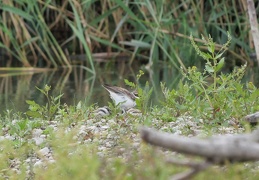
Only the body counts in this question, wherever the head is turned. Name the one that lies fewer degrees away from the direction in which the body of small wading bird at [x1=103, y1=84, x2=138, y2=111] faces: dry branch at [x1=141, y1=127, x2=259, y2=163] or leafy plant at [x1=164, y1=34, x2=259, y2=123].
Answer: the leafy plant

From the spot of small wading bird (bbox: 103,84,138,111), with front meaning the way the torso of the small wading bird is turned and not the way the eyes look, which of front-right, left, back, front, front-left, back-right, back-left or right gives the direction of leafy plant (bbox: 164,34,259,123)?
front-right

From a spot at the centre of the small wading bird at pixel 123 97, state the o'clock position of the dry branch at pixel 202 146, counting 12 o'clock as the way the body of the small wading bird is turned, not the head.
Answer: The dry branch is roughly at 3 o'clock from the small wading bird.

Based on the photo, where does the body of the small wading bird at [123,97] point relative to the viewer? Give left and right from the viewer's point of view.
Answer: facing to the right of the viewer
